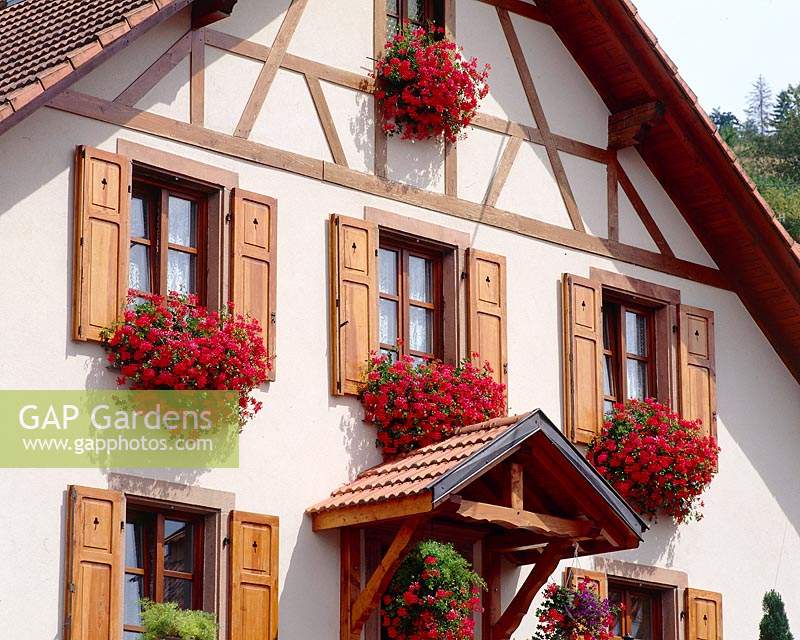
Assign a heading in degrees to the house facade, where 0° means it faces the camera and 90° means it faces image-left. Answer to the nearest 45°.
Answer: approximately 315°

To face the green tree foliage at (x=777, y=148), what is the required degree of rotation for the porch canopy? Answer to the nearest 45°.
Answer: approximately 135° to its left

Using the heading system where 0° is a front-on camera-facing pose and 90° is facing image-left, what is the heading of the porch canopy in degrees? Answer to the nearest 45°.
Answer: approximately 315°

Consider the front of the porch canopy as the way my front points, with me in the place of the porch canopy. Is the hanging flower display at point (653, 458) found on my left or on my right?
on my left

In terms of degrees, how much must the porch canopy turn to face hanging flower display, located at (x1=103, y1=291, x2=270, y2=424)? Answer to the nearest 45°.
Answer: approximately 90° to its right

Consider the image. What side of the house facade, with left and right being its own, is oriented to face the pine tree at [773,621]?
left

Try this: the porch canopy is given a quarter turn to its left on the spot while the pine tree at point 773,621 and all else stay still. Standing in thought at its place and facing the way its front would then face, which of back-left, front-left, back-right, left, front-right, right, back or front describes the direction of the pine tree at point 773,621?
front
